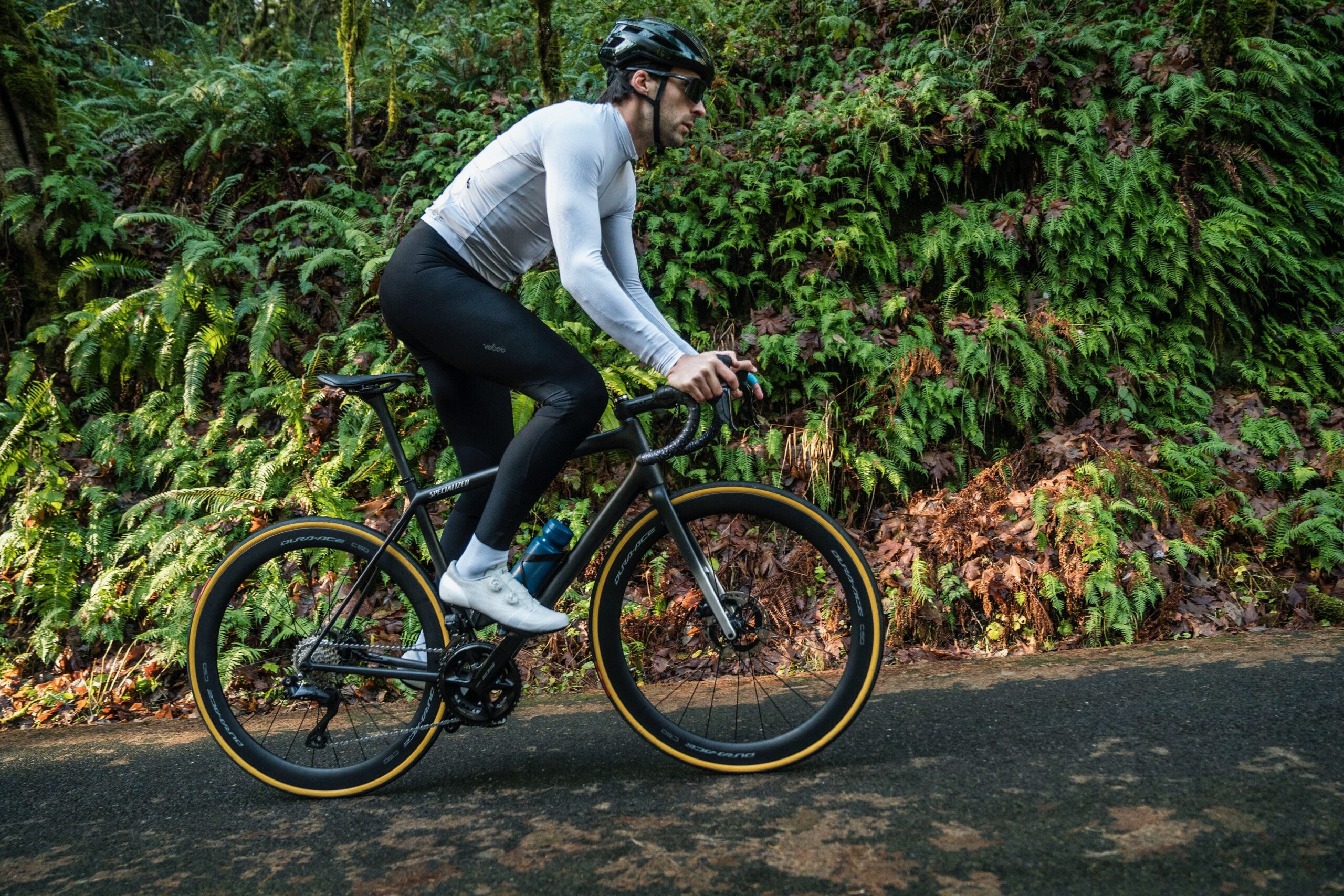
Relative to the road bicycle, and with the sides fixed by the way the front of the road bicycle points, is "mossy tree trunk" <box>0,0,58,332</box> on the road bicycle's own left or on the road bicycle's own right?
on the road bicycle's own left

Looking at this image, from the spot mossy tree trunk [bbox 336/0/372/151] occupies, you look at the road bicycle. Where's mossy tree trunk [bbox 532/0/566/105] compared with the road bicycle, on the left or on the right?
left

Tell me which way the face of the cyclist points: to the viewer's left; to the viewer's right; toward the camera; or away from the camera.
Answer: to the viewer's right

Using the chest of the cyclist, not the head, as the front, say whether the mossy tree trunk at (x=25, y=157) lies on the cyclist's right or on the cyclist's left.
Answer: on the cyclist's left

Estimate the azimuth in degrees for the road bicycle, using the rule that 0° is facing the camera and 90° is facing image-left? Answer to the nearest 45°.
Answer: approximately 270°

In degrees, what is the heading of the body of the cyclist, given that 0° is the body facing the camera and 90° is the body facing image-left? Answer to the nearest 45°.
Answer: approximately 270°

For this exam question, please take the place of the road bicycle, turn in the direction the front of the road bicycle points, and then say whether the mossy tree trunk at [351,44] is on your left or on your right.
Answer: on your left
